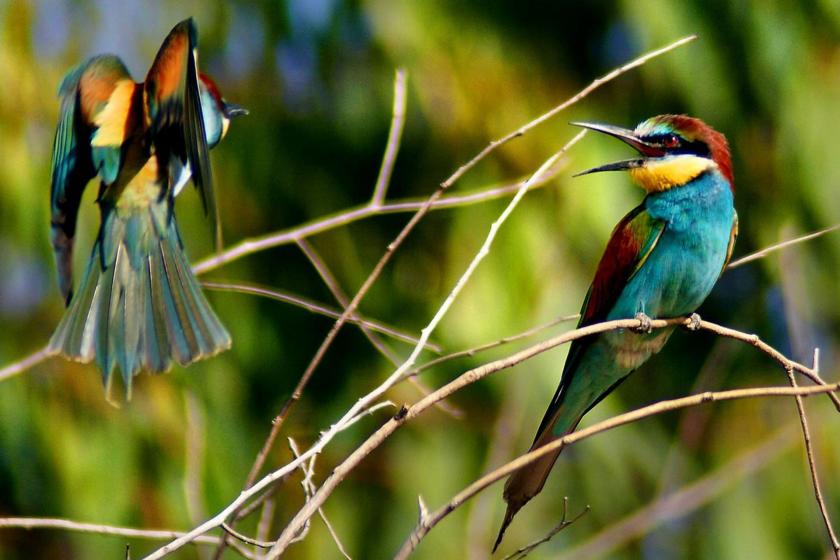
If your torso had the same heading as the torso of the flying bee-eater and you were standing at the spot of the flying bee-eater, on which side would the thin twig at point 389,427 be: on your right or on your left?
on your right

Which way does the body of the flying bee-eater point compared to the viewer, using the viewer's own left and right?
facing away from the viewer and to the right of the viewer

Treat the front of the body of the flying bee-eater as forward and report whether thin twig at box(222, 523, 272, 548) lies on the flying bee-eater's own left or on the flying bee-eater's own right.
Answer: on the flying bee-eater's own right

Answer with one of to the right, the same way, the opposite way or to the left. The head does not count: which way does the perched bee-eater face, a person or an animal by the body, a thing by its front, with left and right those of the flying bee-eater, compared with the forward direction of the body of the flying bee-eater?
to the right
